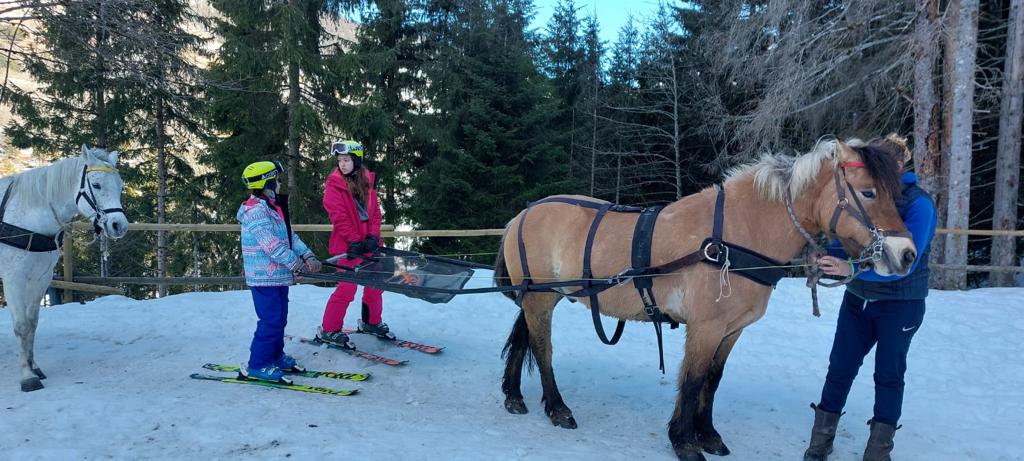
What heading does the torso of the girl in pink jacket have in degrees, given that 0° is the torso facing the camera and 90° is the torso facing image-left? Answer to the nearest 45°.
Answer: approximately 315°

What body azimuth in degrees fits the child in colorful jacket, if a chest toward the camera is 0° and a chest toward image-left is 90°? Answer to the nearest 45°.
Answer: approximately 270°

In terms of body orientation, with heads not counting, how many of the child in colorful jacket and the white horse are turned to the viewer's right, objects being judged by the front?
2

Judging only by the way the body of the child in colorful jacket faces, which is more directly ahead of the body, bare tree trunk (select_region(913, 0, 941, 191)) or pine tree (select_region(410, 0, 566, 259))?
the bare tree trunk

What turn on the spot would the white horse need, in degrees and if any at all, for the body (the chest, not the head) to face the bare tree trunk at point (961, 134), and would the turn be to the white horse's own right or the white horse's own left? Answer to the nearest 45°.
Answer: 0° — it already faces it

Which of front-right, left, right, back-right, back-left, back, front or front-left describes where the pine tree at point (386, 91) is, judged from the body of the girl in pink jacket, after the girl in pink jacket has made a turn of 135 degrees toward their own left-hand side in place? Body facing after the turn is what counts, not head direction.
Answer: front

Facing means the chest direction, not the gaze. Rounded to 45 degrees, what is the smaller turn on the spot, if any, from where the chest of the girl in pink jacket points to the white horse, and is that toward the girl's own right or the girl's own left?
approximately 135° to the girl's own right

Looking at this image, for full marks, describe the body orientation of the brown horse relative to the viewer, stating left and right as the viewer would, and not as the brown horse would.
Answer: facing the viewer and to the right of the viewer

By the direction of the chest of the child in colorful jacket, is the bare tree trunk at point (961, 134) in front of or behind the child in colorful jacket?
in front

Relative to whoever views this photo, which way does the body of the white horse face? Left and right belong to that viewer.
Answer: facing to the right of the viewer

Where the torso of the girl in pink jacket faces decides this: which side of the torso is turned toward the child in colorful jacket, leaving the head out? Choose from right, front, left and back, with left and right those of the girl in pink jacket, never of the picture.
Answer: right
